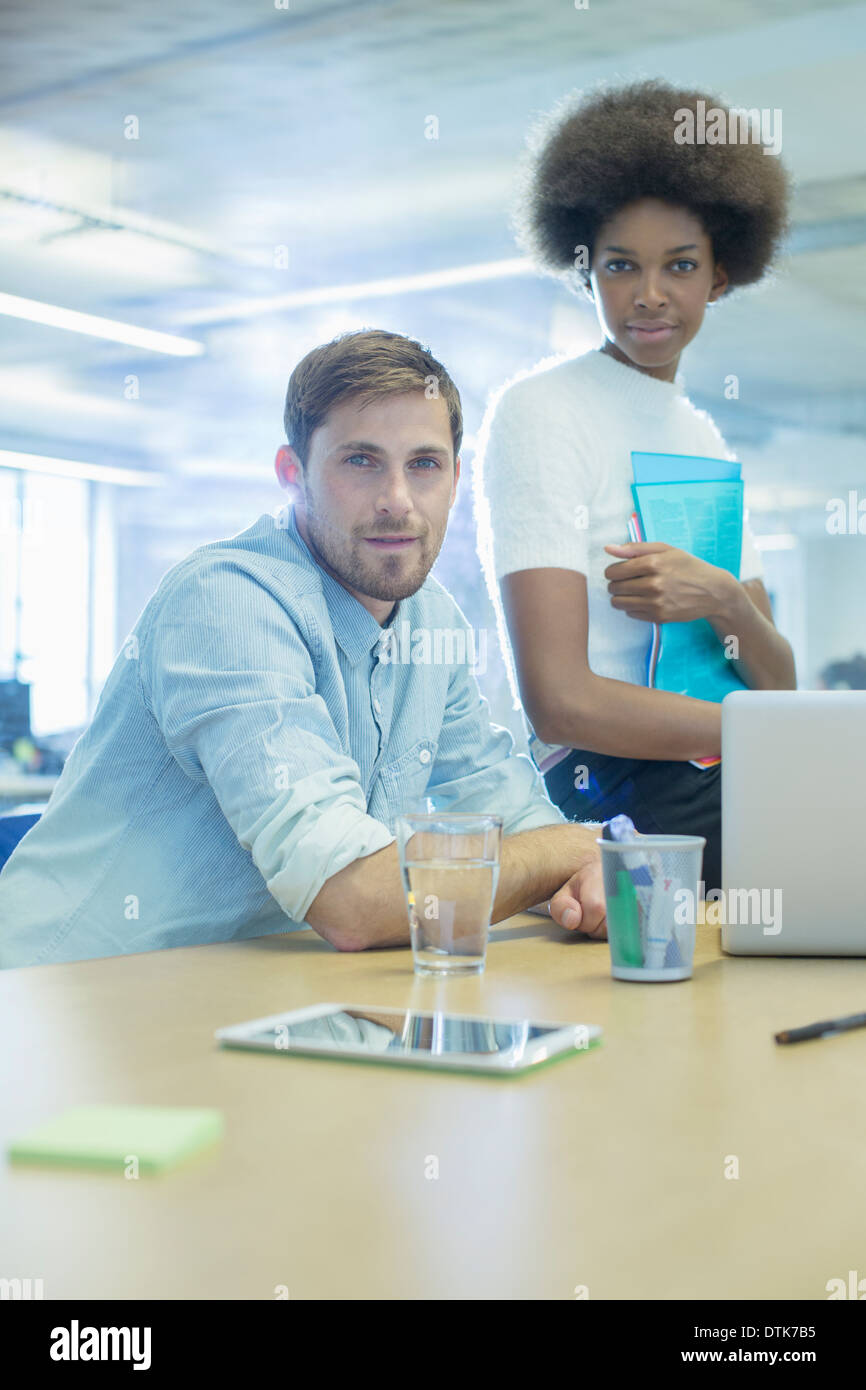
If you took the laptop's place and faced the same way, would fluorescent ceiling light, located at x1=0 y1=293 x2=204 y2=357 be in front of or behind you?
in front

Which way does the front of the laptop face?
away from the camera

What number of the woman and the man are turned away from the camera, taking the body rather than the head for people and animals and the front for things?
0

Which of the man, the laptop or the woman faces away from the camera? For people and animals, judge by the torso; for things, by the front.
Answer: the laptop

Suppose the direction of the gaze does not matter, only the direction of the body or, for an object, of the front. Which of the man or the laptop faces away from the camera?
the laptop

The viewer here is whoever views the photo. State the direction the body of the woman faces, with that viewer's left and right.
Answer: facing the viewer and to the right of the viewer

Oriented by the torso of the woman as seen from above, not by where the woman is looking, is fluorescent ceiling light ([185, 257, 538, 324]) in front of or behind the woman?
behind

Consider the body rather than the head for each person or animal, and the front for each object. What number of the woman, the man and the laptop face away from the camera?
1

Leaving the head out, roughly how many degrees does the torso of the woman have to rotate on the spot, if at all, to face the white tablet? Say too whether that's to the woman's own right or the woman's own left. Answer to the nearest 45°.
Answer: approximately 45° to the woman's own right

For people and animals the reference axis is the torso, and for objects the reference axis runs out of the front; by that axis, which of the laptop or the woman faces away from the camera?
the laptop

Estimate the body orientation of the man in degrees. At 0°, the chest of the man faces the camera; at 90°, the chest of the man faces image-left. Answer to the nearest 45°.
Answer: approximately 315°

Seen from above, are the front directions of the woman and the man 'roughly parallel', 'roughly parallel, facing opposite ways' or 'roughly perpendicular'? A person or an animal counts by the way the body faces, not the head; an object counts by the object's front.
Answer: roughly parallel

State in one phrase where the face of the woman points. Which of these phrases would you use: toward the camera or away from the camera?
toward the camera
